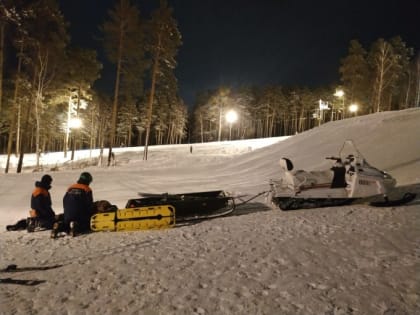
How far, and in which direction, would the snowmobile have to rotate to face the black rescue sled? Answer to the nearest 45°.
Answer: approximately 135° to its right

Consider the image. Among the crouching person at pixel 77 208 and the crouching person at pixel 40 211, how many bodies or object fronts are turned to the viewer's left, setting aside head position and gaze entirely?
0

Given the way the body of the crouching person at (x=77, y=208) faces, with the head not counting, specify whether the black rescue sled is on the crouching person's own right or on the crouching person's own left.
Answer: on the crouching person's own right

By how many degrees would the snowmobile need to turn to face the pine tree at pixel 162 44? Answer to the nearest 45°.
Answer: approximately 135° to its left

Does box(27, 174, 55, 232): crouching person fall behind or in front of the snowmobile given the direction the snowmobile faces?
behind

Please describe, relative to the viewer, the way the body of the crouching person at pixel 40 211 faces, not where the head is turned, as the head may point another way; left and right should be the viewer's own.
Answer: facing away from the viewer and to the right of the viewer

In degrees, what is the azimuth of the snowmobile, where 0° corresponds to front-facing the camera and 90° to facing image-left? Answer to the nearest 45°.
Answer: approximately 270°

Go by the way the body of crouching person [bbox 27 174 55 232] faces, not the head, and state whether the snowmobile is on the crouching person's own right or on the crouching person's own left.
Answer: on the crouching person's own right

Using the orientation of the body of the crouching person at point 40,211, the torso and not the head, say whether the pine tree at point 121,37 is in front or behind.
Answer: in front

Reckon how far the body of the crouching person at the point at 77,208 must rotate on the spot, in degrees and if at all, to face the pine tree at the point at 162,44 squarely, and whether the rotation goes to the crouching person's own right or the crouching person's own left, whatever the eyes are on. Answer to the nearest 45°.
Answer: approximately 45° to the crouching person's own left

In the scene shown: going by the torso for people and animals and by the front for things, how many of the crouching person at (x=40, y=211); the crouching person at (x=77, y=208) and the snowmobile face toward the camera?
0

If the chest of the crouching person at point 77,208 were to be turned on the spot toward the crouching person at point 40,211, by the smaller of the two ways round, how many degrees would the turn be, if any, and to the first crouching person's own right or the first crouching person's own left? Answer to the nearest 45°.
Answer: approximately 90° to the first crouching person's own left
